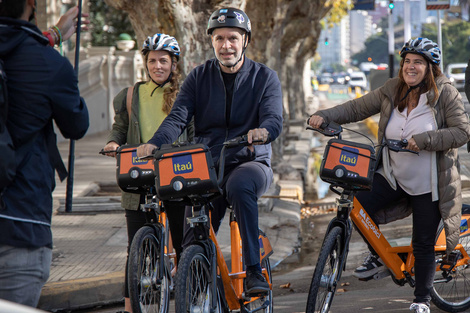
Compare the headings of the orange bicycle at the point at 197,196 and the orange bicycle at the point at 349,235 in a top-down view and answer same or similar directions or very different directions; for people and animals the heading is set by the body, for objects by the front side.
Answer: same or similar directions

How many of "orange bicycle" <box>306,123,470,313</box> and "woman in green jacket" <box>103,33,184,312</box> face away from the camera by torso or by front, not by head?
0

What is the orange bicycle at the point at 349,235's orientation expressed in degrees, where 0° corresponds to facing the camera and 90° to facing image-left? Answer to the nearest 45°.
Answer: approximately 45°

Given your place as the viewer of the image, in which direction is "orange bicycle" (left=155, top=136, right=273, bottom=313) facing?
facing the viewer and to the left of the viewer

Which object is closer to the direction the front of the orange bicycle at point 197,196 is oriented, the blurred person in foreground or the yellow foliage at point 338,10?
the blurred person in foreground

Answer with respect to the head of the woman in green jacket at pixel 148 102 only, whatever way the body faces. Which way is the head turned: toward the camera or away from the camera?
toward the camera

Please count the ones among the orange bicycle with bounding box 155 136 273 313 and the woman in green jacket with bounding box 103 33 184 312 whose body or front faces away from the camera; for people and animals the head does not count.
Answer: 0

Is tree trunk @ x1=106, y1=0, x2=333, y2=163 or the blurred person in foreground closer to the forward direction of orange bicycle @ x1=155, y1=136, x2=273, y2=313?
the blurred person in foreground

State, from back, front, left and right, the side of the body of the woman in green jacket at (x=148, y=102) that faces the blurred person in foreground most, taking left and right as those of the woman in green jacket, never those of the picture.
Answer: front

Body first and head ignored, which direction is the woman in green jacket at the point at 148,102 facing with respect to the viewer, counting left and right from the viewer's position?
facing the viewer

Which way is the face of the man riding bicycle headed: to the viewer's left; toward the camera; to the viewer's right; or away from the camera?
toward the camera

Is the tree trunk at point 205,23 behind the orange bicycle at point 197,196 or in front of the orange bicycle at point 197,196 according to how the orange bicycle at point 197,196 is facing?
behind

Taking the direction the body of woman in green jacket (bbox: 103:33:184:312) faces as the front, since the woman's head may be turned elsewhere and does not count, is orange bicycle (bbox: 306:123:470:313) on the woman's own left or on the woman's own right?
on the woman's own left
